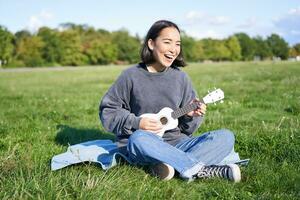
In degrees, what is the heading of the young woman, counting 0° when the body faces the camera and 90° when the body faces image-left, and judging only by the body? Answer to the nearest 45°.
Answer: approximately 315°

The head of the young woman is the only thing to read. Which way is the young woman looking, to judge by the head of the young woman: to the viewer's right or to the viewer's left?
to the viewer's right
